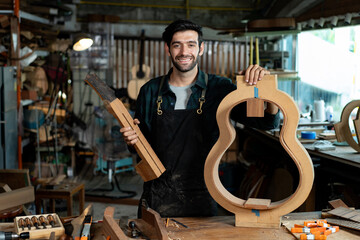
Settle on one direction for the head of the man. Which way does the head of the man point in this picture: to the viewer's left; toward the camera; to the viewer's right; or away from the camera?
toward the camera

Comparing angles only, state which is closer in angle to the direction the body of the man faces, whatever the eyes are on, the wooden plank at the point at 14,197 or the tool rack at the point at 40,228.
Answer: the tool rack

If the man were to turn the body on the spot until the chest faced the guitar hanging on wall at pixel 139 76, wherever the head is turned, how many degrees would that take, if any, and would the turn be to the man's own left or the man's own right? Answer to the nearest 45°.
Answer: approximately 180°

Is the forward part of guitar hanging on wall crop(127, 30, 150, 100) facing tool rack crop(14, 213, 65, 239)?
yes

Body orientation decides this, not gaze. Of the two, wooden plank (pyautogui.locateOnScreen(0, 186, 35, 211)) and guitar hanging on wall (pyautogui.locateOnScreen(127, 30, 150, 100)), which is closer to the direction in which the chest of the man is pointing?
the wooden plank

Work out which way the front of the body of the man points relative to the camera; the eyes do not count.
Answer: toward the camera

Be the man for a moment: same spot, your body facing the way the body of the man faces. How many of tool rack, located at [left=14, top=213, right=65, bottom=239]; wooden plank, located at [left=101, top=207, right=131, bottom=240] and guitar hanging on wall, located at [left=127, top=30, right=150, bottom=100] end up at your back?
1

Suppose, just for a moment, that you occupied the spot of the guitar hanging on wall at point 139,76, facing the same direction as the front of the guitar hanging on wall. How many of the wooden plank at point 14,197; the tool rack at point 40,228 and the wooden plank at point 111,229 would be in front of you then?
3

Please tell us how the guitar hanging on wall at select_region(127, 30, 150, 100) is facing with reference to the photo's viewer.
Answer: facing the viewer

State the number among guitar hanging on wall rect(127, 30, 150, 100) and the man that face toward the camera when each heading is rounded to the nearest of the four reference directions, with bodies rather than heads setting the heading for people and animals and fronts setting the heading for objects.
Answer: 2

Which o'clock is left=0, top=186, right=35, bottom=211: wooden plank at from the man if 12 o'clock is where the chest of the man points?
The wooden plank is roughly at 3 o'clock from the man.

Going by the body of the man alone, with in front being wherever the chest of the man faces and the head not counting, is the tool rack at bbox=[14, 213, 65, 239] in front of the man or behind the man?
in front

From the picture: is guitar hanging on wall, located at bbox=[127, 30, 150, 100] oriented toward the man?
yes

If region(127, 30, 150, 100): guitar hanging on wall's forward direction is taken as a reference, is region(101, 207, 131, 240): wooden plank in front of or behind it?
in front

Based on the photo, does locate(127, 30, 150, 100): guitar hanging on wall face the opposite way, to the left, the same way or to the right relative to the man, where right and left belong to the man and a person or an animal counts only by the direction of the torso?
the same way

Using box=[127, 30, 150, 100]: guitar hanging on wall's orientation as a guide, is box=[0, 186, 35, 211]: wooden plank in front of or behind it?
in front
